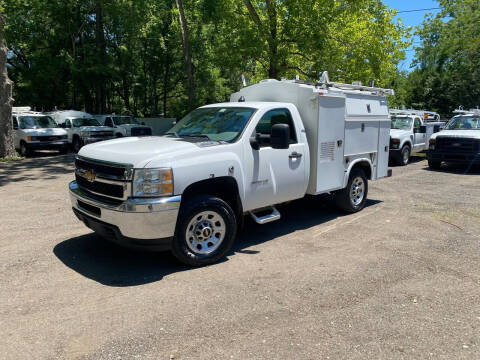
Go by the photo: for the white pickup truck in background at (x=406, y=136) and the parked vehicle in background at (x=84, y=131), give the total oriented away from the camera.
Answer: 0

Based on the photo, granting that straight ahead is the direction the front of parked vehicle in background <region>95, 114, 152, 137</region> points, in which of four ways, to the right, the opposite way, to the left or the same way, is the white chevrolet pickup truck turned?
to the right

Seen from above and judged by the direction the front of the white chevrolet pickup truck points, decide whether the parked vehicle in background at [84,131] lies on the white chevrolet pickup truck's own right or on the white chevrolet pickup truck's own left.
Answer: on the white chevrolet pickup truck's own right

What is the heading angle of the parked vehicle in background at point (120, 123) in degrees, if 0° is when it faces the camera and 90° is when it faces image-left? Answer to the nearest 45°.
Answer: approximately 315°

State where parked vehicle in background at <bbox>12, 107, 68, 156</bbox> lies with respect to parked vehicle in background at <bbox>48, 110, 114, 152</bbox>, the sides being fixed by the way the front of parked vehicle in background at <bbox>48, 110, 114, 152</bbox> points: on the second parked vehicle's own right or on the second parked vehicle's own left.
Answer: on the second parked vehicle's own right

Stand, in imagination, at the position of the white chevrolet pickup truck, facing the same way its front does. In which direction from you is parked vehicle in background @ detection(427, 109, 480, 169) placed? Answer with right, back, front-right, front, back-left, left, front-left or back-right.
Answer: back

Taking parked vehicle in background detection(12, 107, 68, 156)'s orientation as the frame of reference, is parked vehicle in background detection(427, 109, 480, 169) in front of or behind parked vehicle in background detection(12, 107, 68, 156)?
in front

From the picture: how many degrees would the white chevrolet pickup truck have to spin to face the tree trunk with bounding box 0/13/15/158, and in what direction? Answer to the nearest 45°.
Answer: approximately 90° to its right

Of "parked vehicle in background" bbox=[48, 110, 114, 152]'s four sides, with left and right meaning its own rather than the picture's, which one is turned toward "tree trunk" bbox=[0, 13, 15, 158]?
right

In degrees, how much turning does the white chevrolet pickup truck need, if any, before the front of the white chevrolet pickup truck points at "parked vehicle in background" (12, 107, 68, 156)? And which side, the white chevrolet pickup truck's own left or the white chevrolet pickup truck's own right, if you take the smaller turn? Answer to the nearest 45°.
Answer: approximately 90° to the white chevrolet pickup truck's own right

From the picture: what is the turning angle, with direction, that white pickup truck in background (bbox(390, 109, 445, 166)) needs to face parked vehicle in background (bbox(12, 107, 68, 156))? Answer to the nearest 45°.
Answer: approximately 45° to its right

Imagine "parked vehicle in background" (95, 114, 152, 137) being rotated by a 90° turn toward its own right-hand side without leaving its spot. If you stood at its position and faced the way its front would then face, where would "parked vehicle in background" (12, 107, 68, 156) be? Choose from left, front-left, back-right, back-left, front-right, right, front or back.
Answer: front

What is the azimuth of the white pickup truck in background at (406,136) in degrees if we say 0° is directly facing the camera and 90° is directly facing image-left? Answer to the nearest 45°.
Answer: approximately 45°
